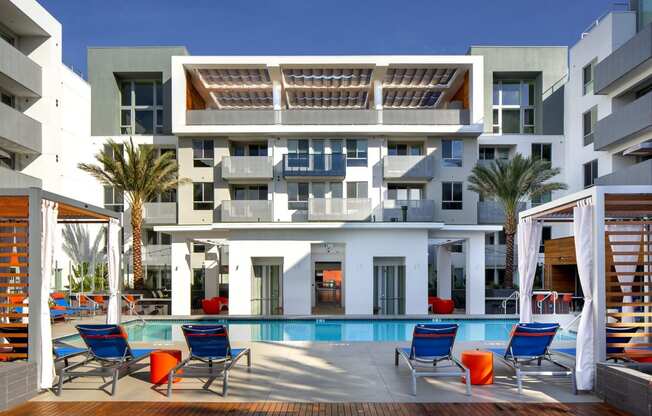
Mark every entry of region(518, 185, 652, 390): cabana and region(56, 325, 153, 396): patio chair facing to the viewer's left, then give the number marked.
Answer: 1

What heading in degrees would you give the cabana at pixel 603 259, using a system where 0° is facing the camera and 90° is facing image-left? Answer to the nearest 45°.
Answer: approximately 90°

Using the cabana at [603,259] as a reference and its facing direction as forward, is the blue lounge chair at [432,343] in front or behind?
in front

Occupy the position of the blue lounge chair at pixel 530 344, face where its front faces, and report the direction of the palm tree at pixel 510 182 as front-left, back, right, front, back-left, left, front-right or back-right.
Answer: front-right

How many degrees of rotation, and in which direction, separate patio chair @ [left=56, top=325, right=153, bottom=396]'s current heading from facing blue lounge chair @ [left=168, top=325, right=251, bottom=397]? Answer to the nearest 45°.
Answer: approximately 45° to its right

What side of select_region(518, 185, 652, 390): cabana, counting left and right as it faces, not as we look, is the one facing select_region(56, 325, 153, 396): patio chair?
front

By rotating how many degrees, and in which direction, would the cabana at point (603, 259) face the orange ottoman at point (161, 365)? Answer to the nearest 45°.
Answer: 0° — it already faces it

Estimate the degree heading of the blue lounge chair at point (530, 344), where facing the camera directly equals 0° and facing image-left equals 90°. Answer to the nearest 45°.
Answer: approximately 135°
